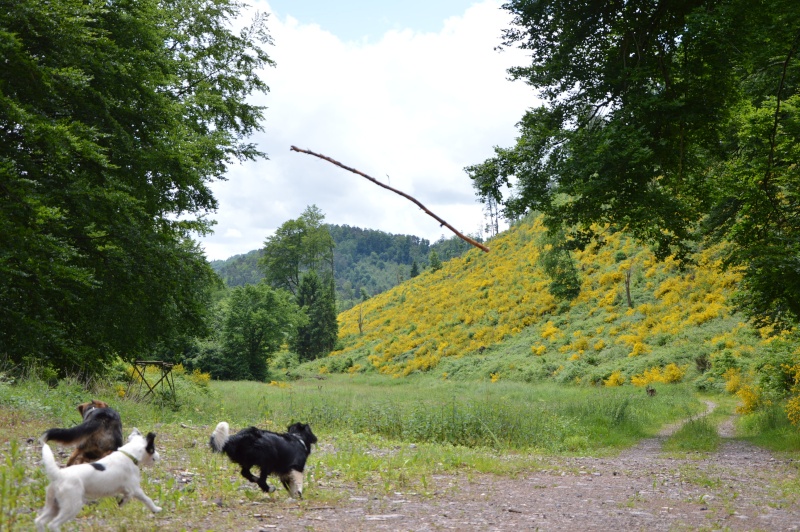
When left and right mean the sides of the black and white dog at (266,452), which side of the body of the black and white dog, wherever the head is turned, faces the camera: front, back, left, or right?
right

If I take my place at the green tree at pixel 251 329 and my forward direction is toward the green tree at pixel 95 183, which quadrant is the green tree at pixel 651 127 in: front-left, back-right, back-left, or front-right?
front-left

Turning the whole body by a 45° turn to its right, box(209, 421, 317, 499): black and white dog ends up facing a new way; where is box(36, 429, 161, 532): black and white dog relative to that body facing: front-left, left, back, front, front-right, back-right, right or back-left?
right

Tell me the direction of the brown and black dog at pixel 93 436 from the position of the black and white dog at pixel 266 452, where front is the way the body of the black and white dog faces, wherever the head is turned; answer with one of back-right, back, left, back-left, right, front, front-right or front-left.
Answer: back

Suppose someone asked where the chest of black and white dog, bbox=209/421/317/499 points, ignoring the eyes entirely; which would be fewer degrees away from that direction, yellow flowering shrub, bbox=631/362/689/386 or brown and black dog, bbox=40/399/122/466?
the yellow flowering shrub

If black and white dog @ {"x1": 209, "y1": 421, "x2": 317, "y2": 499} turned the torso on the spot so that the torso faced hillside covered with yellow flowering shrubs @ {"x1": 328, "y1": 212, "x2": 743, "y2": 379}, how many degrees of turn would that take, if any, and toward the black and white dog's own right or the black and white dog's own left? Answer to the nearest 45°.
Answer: approximately 45° to the black and white dog's own left

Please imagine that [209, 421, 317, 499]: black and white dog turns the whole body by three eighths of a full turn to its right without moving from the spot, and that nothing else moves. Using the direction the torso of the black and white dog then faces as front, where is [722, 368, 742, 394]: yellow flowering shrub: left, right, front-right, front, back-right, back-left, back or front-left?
back

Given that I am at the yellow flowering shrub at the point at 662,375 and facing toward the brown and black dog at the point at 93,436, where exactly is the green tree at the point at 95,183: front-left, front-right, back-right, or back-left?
front-right

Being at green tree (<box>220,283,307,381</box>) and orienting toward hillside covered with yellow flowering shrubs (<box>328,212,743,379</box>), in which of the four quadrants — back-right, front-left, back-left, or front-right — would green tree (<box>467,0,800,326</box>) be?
front-right

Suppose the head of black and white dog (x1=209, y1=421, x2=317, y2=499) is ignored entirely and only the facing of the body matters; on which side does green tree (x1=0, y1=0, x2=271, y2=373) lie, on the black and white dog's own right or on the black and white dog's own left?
on the black and white dog's own left

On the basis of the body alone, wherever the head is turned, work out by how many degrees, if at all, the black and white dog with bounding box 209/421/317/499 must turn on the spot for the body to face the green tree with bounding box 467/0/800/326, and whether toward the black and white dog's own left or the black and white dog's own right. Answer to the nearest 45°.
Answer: approximately 45° to the black and white dog's own left

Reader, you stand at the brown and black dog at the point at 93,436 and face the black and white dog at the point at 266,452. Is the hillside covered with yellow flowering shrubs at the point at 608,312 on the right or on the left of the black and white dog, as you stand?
left

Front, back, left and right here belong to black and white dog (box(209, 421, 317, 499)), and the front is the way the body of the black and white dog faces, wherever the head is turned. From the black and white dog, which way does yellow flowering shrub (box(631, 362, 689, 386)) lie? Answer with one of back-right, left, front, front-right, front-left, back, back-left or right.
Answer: front-left
